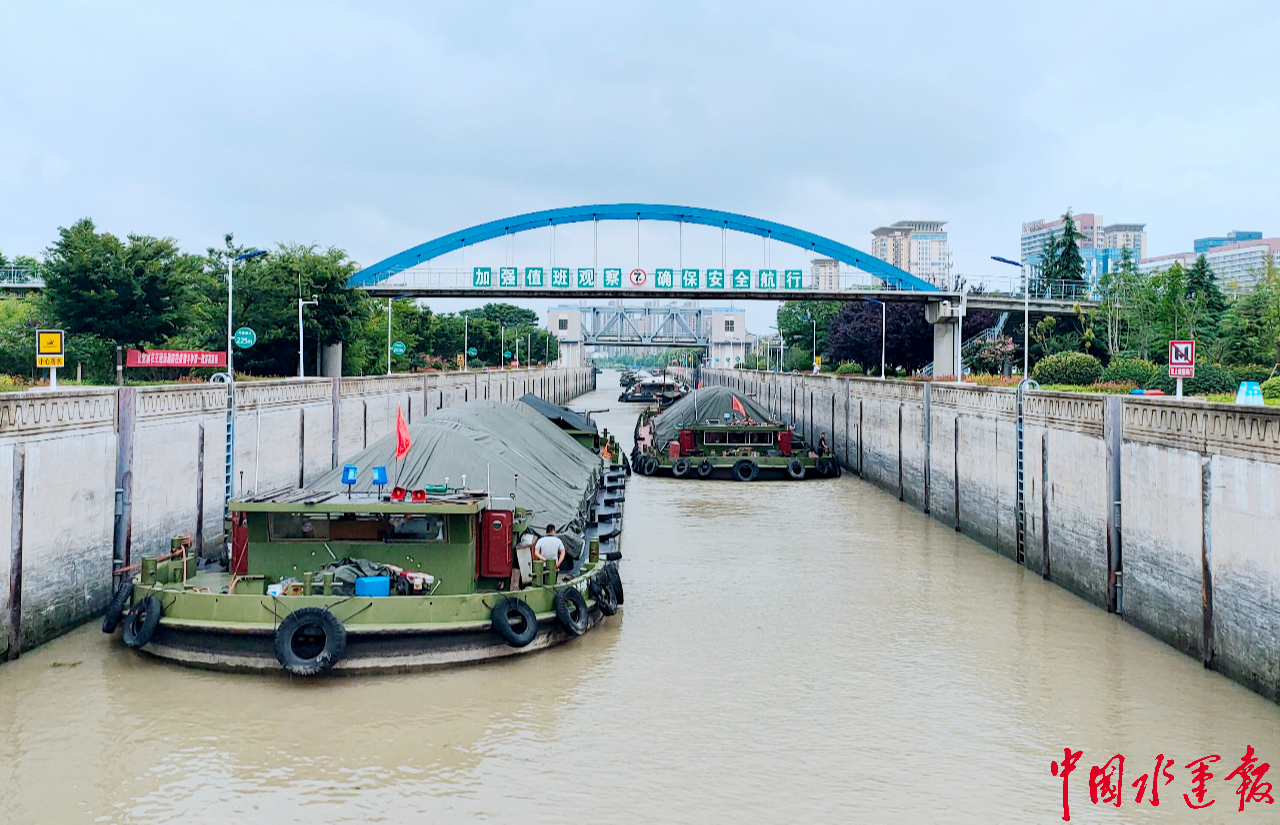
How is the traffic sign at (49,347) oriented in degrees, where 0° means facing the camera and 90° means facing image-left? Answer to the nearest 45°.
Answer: approximately 0°

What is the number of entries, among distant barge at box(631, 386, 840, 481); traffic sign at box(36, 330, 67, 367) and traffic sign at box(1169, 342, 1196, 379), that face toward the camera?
2

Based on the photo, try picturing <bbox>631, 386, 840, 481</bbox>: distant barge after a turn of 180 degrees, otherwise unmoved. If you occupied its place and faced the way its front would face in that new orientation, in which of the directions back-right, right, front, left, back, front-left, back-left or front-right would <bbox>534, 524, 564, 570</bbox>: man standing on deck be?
front

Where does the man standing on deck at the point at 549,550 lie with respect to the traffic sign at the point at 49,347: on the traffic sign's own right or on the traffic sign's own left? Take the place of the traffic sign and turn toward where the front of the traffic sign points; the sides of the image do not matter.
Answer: on the traffic sign's own left

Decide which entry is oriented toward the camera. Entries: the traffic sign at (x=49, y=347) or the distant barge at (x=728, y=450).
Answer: the traffic sign

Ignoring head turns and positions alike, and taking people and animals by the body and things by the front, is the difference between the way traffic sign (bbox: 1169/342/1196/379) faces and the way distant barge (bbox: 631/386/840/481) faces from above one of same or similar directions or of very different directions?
very different directions

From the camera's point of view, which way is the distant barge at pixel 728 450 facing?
away from the camera
